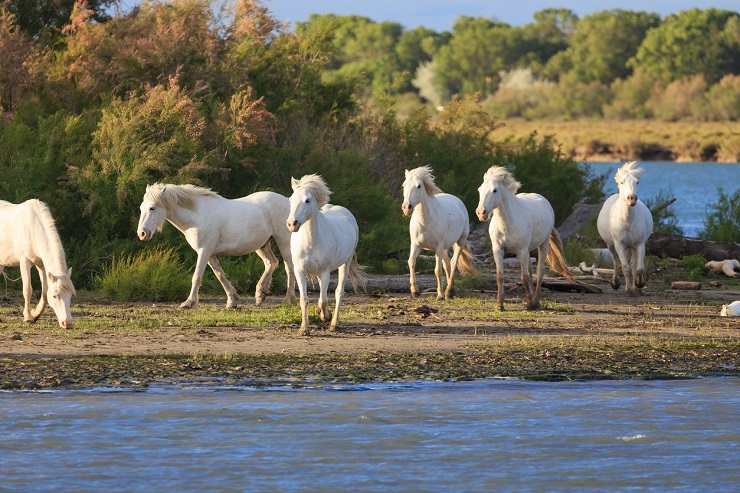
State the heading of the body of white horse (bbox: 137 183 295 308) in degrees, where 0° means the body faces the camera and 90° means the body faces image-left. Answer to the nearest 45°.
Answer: approximately 90°

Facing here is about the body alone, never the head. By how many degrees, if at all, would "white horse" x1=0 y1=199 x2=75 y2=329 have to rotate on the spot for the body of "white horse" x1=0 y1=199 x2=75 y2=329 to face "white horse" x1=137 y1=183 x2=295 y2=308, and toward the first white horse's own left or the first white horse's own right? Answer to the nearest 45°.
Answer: approximately 90° to the first white horse's own left

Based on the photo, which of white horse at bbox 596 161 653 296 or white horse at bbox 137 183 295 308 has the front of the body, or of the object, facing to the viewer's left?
white horse at bbox 137 183 295 308

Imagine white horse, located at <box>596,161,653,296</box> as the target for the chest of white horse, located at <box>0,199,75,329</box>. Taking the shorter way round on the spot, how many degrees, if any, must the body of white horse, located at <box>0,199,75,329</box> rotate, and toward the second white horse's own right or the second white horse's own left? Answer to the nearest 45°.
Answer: approximately 45° to the second white horse's own left

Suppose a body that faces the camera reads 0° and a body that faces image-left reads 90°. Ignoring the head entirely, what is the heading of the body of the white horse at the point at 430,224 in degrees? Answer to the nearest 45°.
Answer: approximately 45°

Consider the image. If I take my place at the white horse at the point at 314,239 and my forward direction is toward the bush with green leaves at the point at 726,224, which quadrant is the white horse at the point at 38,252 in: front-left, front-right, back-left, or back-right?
back-left

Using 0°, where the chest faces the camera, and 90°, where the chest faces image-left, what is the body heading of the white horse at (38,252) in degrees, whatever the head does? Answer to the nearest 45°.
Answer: approximately 315°

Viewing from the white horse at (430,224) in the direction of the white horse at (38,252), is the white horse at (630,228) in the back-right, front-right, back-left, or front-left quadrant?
back-left

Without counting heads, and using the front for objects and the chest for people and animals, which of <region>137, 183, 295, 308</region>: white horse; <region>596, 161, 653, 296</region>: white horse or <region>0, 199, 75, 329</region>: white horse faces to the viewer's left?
<region>137, 183, 295, 308</region>: white horse

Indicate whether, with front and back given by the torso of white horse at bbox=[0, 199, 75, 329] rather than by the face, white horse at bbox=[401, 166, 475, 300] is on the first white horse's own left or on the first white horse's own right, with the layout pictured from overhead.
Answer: on the first white horse's own left

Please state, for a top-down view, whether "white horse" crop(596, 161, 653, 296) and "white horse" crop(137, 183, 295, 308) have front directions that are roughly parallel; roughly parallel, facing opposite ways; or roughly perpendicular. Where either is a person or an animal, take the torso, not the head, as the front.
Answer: roughly perpendicular

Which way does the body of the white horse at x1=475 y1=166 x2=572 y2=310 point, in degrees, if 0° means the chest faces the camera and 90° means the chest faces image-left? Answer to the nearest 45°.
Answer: approximately 45°
